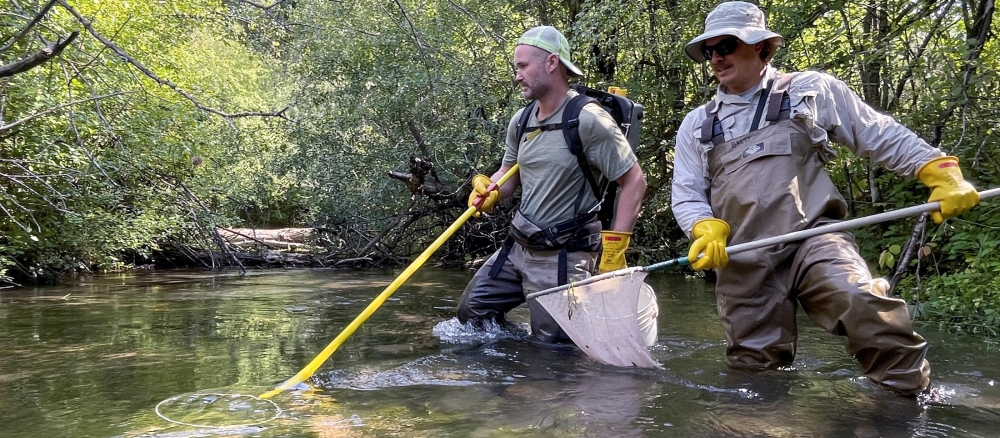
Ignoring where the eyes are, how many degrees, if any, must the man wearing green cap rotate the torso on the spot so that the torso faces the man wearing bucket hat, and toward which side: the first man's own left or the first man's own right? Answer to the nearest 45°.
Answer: approximately 90° to the first man's own left

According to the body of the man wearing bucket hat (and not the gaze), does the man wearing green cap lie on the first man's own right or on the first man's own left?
on the first man's own right

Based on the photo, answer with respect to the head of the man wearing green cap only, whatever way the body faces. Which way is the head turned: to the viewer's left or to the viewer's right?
to the viewer's left
